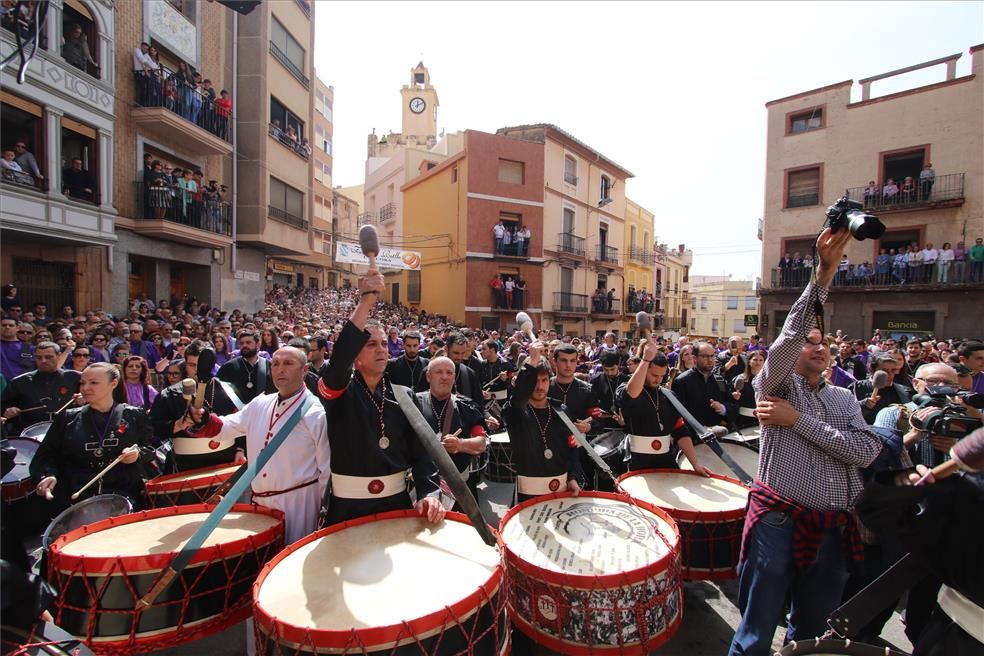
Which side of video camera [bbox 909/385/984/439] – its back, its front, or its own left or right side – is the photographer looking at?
left

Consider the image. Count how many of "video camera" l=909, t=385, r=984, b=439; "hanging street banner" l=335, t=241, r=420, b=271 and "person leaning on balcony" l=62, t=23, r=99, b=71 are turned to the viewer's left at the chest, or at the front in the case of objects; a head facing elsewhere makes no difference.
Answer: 1

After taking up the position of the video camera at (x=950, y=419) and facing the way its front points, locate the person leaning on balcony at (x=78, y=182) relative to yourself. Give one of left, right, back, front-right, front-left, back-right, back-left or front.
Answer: front

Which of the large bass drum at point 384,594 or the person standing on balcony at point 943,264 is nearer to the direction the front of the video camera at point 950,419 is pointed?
the large bass drum

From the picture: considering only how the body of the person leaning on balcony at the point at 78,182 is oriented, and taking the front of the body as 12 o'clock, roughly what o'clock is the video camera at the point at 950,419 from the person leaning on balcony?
The video camera is roughly at 1 o'clock from the person leaning on balcony.

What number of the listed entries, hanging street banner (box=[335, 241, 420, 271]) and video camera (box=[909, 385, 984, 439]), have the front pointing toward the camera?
1

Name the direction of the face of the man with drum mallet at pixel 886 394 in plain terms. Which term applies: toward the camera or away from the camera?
toward the camera

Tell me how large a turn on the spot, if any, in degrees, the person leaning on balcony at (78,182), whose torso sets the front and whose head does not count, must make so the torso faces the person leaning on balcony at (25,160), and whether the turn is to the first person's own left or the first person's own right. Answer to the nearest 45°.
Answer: approximately 90° to the first person's own right

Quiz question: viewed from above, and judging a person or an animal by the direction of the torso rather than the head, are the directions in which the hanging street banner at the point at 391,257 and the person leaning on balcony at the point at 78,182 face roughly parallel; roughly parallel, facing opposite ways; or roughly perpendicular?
roughly perpendicular

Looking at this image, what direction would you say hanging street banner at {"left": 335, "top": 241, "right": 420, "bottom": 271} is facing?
toward the camera

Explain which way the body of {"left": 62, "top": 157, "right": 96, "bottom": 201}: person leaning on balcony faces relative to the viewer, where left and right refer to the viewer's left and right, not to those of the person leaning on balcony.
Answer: facing the viewer and to the right of the viewer

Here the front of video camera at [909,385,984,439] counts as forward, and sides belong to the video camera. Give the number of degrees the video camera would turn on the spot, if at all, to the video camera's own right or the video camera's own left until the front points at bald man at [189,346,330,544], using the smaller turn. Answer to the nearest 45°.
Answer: approximately 45° to the video camera's own left

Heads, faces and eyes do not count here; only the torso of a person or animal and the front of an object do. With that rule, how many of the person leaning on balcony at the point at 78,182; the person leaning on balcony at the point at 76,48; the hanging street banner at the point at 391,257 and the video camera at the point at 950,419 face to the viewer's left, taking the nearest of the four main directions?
1
